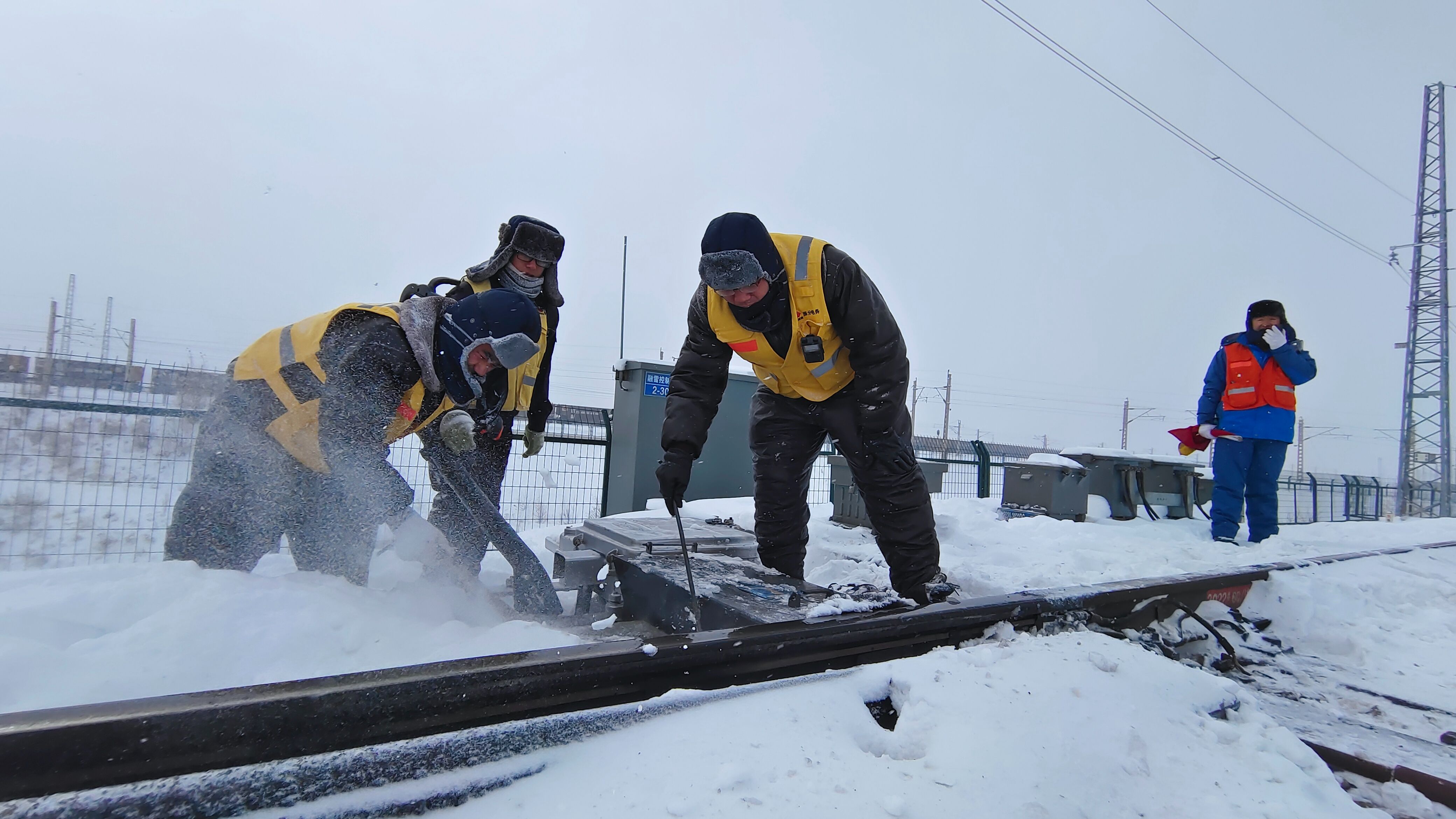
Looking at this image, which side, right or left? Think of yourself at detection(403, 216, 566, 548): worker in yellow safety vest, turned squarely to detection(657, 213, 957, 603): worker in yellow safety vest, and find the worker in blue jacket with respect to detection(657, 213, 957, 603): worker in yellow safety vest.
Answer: left

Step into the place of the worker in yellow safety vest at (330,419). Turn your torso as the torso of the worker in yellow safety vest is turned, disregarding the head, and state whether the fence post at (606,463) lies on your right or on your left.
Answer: on your left

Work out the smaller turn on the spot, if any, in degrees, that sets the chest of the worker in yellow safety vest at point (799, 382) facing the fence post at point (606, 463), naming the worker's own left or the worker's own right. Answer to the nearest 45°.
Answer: approximately 90° to the worker's own right

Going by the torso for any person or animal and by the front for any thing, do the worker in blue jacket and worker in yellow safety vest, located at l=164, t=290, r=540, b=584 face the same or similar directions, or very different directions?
very different directions

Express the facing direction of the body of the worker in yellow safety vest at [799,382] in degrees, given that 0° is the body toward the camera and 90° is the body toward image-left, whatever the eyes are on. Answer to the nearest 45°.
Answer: approximately 45°

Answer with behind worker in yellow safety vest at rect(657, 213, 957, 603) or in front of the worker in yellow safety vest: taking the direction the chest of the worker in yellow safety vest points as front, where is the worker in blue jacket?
behind

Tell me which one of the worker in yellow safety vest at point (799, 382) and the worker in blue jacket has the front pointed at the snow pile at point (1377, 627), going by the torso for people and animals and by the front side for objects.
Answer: the worker in blue jacket

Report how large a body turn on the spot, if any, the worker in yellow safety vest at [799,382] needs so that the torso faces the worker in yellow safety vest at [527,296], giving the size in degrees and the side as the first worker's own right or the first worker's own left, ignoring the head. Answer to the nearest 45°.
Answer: approximately 45° to the first worker's own right

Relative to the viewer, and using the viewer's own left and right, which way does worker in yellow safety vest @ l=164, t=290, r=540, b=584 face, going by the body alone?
facing to the right of the viewer

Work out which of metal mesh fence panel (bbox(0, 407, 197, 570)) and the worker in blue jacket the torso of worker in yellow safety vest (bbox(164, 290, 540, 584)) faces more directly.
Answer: the worker in blue jacket

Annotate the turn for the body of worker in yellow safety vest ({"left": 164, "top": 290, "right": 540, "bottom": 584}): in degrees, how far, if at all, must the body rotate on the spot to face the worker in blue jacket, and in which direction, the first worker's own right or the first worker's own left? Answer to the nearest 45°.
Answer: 0° — they already face them

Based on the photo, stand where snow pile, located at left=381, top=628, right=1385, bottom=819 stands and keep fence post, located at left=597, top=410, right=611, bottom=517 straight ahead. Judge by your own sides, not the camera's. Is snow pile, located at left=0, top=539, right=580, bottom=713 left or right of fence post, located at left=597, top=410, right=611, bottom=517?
left

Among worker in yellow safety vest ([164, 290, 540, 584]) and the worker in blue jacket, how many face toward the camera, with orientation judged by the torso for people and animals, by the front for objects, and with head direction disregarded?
1
